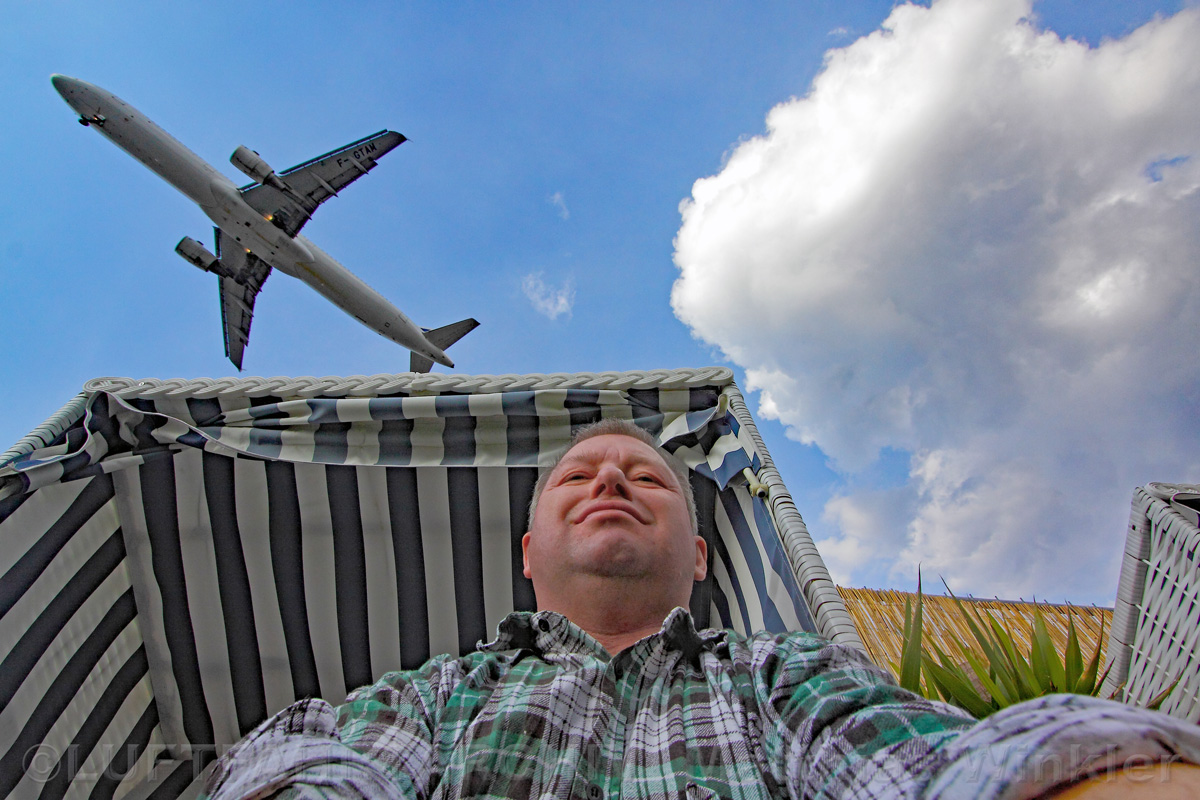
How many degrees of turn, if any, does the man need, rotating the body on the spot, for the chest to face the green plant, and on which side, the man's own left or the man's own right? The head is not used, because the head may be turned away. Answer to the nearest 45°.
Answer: approximately 135° to the man's own left

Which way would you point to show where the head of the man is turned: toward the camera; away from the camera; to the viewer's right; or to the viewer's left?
toward the camera

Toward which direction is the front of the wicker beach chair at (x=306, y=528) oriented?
toward the camera

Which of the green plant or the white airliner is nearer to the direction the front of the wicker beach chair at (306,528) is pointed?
the green plant

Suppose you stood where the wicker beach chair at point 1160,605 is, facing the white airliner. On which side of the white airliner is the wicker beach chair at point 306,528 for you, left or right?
left

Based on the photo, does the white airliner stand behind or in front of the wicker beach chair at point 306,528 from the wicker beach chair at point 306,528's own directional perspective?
behind

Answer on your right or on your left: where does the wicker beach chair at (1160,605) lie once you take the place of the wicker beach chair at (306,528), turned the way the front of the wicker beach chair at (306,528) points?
on your left

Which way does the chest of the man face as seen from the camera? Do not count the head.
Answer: toward the camera
